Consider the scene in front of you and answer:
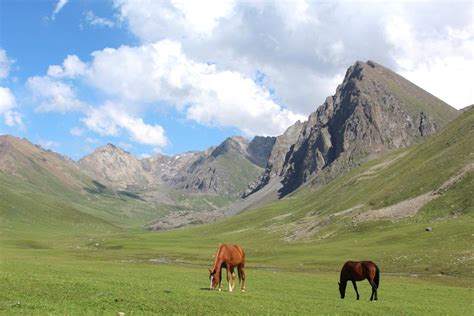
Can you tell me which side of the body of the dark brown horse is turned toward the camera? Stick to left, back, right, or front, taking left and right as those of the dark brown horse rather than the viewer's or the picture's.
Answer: left
